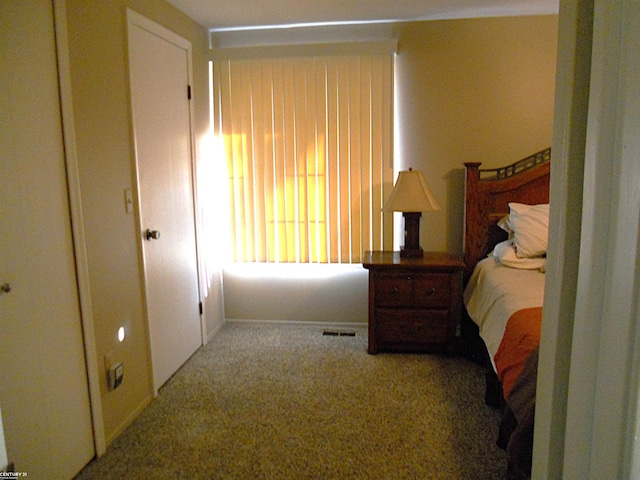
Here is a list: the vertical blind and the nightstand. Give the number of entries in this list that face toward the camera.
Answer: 2

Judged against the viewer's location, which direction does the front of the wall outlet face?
facing the viewer and to the right of the viewer

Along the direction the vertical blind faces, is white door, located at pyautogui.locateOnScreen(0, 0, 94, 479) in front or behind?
in front

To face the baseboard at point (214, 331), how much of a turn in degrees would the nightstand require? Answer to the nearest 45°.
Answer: approximately 90° to its right

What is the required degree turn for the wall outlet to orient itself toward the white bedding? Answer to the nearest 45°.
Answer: approximately 45° to its left

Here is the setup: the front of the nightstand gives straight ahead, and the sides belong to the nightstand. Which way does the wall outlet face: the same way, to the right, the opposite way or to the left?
to the left

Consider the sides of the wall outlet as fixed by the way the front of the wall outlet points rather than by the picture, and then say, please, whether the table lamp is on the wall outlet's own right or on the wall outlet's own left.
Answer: on the wall outlet's own left

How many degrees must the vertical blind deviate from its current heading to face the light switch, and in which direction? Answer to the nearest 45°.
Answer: approximately 45° to its right

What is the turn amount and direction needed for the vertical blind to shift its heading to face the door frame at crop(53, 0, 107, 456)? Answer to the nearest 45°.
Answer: approximately 45° to its right

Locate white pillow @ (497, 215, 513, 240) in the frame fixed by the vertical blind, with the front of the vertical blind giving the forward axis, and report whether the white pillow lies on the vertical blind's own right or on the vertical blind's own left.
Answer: on the vertical blind's own left

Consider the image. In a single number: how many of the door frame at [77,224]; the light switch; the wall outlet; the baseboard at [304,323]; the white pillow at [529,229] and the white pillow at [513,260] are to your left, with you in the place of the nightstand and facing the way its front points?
2

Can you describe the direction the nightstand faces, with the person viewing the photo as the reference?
facing the viewer
